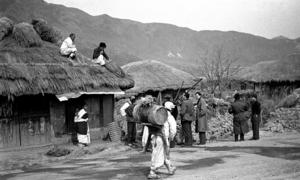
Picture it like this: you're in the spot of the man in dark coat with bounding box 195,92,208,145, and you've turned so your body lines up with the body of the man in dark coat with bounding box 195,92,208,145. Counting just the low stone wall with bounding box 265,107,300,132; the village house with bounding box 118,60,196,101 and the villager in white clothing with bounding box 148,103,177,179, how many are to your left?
1

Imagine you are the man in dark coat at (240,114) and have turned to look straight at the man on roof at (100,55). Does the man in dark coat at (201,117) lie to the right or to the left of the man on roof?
left
